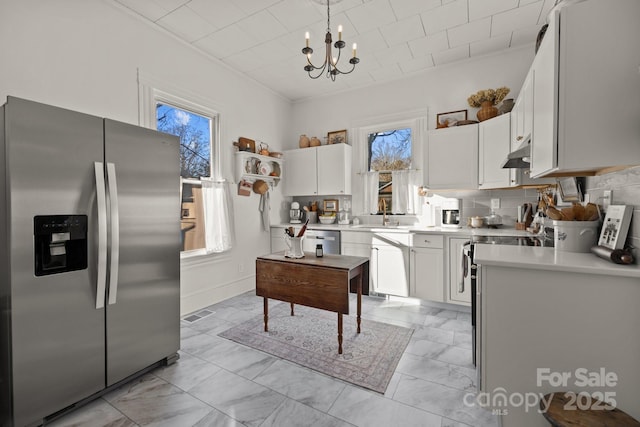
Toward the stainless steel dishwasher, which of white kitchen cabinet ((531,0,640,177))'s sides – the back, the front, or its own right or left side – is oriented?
front

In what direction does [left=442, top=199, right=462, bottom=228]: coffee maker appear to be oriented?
toward the camera

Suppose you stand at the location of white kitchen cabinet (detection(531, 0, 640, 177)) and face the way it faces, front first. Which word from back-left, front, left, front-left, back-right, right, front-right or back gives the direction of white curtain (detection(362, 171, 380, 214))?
front-right

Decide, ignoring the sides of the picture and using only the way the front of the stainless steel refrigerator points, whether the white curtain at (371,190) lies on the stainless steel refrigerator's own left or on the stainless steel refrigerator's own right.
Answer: on the stainless steel refrigerator's own left

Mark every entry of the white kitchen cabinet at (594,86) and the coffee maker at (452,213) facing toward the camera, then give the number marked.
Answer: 1

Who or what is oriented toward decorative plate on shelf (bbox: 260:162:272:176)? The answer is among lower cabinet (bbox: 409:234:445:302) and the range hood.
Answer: the range hood

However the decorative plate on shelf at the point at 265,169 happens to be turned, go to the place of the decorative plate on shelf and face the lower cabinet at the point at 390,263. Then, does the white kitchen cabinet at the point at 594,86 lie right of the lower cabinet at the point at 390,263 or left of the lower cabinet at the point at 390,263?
right

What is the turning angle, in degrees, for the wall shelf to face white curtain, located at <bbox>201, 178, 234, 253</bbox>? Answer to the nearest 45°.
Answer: approximately 90° to its right

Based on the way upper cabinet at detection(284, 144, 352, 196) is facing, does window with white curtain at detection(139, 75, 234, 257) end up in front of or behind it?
in front

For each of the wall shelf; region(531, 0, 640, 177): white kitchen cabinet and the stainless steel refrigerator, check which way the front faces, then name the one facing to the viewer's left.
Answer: the white kitchen cabinet

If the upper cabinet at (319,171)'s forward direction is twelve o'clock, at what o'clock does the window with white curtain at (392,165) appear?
The window with white curtain is roughly at 8 o'clock from the upper cabinet.

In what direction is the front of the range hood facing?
to the viewer's left

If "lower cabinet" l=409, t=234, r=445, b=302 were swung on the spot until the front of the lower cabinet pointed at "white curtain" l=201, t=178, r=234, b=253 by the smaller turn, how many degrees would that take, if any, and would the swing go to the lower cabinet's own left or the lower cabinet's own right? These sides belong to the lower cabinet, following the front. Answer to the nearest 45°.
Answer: approximately 90° to the lower cabinet's own right

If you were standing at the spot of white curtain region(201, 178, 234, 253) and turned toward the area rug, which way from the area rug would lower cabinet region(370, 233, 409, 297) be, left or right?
left

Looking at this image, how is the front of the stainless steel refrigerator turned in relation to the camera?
facing the viewer and to the right of the viewer

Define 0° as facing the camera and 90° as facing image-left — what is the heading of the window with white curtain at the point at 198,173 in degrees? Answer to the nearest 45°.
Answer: approximately 315°

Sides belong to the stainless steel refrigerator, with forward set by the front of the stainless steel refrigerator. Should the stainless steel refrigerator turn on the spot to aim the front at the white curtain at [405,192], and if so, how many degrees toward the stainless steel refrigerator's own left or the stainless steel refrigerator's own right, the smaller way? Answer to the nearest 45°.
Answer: approximately 45° to the stainless steel refrigerator's own left

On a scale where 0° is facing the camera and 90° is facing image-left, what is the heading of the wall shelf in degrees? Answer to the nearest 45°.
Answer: approximately 315°

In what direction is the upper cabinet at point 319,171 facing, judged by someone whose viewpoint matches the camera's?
facing the viewer and to the left of the viewer
